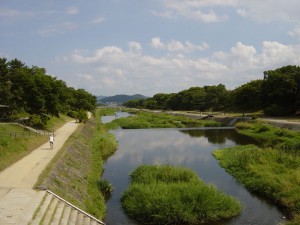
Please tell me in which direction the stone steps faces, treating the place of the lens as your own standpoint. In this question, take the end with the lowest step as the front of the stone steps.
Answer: facing to the right of the viewer

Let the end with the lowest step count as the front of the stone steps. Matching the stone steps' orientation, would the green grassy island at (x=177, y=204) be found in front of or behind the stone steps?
in front
